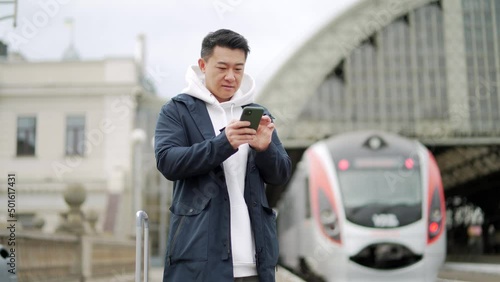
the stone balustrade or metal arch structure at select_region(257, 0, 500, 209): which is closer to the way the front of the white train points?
the stone balustrade

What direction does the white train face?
toward the camera

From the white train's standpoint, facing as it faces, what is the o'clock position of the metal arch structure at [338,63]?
The metal arch structure is roughly at 6 o'clock from the white train.

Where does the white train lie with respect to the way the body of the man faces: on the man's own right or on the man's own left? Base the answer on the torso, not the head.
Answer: on the man's own left

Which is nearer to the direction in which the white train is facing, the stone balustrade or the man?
the man

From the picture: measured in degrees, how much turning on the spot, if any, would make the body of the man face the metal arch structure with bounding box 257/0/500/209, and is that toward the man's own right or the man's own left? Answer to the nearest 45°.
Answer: approximately 135° to the man's own left

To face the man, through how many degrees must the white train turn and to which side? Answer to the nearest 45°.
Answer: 0° — it already faces them

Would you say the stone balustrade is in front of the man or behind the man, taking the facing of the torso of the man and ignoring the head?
behind

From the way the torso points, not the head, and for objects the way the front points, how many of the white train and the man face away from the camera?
0

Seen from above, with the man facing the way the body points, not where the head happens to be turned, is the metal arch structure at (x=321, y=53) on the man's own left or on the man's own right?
on the man's own left

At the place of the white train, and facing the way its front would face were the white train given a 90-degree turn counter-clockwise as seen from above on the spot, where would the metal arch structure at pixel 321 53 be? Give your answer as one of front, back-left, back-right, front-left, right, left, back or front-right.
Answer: left
